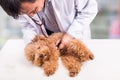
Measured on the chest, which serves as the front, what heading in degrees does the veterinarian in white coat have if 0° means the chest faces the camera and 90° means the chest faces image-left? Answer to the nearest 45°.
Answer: approximately 45°
